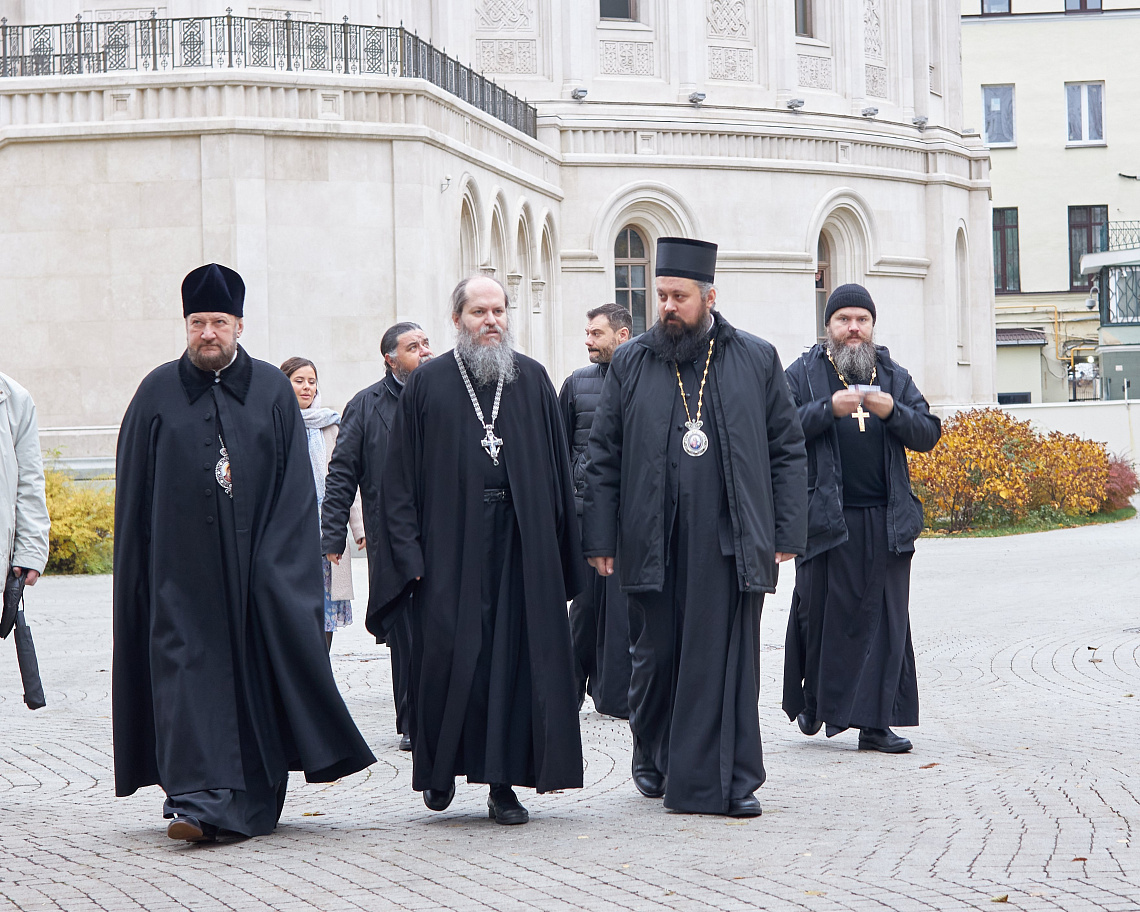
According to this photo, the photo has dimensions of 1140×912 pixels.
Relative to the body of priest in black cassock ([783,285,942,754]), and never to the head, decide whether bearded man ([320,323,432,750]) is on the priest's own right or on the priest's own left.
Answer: on the priest's own right

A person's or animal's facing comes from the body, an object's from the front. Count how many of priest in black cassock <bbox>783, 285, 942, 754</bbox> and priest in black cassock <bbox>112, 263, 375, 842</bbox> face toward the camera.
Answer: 2

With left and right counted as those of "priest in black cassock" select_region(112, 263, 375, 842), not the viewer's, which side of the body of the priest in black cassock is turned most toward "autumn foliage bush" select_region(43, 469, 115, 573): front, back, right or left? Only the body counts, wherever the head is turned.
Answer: back

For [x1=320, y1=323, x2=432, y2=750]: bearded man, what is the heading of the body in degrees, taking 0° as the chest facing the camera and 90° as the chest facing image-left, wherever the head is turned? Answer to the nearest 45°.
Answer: approximately 315°

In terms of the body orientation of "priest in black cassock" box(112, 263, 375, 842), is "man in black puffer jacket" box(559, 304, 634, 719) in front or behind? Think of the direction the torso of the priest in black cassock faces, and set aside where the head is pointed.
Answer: behind

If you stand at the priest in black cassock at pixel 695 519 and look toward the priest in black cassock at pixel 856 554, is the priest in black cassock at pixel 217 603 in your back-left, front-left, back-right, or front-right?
back-left

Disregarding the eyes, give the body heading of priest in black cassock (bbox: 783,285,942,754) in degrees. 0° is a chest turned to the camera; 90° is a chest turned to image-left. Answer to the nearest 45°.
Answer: approximately 0°
